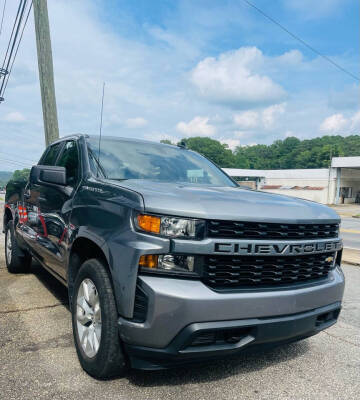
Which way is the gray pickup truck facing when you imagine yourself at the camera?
facing the viewer and to the right of the viewer

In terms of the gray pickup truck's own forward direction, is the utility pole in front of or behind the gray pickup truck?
behind
